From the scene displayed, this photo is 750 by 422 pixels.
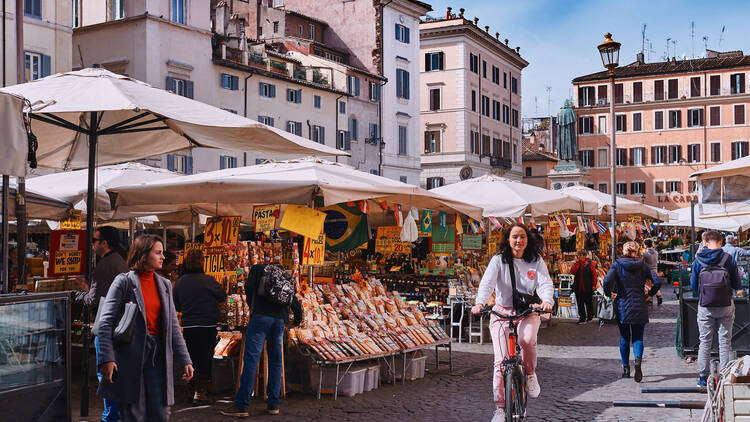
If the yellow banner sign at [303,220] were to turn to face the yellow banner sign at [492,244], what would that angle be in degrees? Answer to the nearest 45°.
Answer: approximately 135° to its left

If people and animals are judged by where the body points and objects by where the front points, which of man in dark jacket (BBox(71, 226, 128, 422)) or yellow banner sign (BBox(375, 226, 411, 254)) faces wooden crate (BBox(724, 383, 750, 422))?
the yellow banner sign

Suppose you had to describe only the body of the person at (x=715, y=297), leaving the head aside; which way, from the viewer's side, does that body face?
away from the camera

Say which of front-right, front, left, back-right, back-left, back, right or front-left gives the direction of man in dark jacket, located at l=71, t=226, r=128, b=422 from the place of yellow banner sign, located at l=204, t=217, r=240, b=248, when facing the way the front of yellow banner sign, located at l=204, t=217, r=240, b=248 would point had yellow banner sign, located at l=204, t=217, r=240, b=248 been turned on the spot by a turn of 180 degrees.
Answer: back-left

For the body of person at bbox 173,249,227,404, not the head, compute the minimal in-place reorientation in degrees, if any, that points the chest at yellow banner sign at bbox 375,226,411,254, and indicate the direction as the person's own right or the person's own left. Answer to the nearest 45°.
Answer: approximately 45° to the person's own right

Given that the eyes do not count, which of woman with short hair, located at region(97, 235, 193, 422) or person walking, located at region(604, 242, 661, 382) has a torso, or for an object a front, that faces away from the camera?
the person walking

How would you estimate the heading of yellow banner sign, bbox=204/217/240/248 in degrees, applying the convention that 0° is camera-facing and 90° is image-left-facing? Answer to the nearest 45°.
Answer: approximately 0°

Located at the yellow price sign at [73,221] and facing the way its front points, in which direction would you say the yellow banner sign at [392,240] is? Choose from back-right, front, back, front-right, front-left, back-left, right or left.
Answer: left

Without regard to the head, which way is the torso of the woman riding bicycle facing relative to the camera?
toward the camera

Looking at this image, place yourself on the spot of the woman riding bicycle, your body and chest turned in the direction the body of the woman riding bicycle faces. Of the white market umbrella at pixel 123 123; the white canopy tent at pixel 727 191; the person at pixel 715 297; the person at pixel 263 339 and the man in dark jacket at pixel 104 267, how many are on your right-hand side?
3

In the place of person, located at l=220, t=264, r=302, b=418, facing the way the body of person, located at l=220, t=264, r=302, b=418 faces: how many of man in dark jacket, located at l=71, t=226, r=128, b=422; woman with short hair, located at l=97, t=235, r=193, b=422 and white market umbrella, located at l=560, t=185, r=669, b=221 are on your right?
1

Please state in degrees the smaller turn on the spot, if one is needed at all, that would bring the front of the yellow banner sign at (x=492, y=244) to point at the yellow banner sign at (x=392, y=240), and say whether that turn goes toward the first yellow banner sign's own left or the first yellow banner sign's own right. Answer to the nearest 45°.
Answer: approximately 45° to the first yellow banner sign's own right

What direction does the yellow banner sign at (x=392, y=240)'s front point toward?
toward the camera

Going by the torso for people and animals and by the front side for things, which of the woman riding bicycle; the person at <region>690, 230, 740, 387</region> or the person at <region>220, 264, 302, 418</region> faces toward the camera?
the woman riding bicycle

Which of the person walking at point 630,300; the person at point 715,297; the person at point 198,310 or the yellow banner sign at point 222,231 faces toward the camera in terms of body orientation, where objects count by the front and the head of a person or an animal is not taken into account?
the yellow banner sign

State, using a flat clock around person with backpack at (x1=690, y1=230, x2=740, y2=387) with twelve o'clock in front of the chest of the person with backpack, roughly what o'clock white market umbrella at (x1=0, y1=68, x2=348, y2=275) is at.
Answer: The white market umbrella is roughly at 8 o'clock from the person with backpack.
